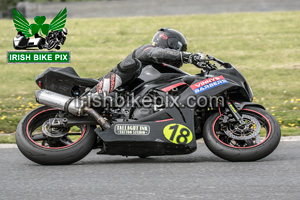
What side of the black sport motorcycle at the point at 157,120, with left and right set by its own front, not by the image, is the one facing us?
right

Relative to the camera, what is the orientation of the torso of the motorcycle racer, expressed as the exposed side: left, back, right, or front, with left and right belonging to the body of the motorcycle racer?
right
